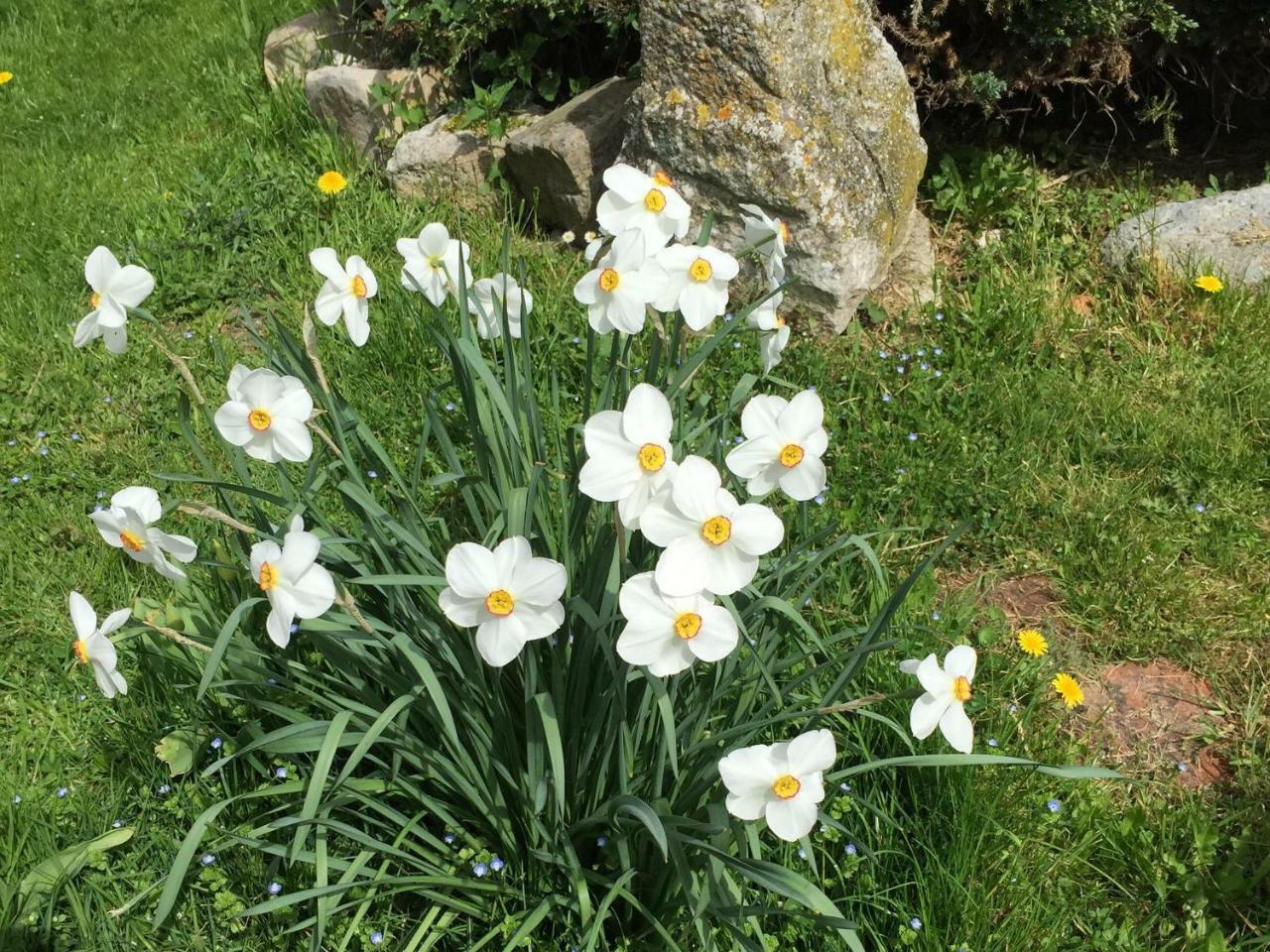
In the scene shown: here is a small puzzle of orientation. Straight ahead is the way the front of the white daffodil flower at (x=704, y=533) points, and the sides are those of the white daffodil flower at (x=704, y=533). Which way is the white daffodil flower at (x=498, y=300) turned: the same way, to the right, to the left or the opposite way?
the opposite way

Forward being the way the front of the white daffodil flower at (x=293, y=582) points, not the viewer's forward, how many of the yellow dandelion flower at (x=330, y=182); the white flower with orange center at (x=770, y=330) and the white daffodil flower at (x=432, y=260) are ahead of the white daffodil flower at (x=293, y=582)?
0

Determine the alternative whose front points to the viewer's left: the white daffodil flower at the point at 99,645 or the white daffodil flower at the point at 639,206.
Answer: the white daffodil flower at the point at 99,645

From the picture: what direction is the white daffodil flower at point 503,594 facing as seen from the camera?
toward the camera

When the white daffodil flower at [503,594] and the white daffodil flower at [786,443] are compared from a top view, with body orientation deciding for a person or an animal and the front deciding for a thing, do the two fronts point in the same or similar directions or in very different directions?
same or similar directions

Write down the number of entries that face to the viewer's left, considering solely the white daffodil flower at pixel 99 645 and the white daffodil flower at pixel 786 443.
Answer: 1

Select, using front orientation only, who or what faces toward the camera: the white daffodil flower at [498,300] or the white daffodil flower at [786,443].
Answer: the white daffodil flower at [786,443]

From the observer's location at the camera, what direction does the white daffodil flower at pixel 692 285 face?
facing the viewer

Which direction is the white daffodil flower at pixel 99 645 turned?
to the viewer's left

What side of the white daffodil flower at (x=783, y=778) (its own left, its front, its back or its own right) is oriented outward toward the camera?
front
